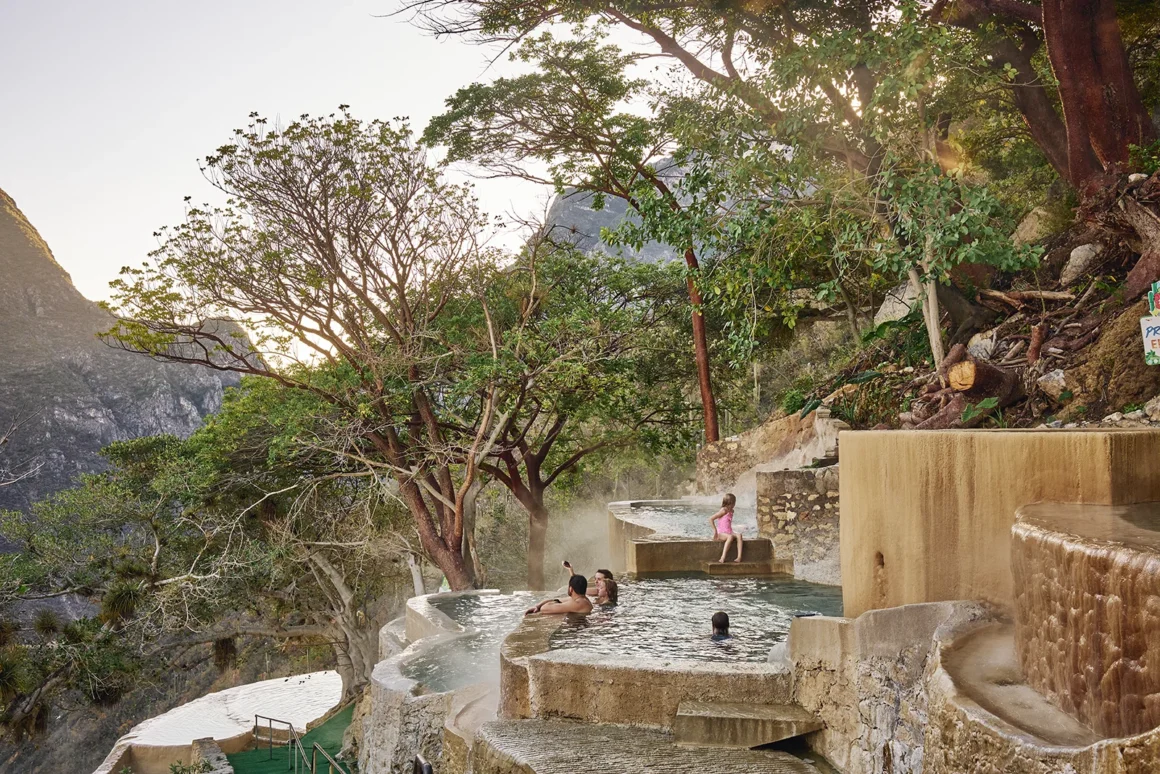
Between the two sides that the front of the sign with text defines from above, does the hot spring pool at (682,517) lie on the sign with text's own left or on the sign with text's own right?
on the sign with text's own right

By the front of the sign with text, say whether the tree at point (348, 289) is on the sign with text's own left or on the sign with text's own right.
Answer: on the sign with text's own right

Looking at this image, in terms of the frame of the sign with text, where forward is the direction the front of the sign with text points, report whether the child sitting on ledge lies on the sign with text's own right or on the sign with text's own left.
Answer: on the sign with text's own right

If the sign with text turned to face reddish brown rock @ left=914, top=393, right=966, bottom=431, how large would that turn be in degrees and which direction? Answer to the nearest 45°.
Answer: approximately 135° to its right

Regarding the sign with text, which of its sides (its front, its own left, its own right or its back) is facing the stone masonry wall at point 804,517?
right

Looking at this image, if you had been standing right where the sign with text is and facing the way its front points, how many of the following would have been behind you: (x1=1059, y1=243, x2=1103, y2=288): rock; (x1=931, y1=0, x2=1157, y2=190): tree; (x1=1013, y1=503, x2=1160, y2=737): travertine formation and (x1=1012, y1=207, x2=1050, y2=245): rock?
3

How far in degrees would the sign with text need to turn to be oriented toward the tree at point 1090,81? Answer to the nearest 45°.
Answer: approximately 180°

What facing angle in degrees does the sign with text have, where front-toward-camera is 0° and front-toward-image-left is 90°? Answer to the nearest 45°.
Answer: approximately 0°

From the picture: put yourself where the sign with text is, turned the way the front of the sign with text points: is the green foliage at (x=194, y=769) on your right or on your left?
on your right

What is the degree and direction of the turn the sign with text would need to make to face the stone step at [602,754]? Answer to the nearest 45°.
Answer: approximately 45° to its right

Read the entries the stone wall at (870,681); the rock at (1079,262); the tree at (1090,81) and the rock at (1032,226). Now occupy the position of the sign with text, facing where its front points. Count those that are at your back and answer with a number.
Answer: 3

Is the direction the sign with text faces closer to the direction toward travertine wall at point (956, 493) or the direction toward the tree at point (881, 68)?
the travertine wall
